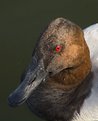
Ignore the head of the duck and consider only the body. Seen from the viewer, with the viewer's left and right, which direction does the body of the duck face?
facing the viewer and to the left of the viewer
